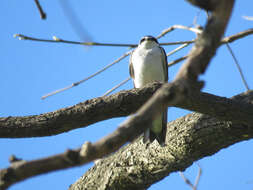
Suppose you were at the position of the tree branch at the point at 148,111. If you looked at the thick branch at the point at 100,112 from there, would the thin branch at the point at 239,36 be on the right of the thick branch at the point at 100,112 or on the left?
right

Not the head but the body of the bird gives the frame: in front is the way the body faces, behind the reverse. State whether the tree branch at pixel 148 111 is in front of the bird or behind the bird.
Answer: in front

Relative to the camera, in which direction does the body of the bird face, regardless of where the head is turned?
toward the camera
